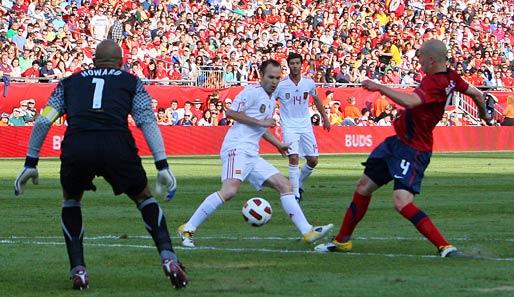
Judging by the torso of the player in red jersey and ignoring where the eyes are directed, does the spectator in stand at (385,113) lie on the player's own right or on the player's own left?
on the player's own right

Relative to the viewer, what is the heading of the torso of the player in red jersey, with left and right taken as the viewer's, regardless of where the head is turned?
facing to the left of the viewer

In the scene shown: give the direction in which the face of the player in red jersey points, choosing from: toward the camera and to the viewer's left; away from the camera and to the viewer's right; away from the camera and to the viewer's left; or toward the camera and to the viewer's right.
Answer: away from the camera and to the viewer's left

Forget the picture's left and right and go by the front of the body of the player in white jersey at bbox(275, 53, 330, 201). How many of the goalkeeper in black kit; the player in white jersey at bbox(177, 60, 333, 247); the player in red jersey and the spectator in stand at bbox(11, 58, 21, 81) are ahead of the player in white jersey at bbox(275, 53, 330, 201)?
3

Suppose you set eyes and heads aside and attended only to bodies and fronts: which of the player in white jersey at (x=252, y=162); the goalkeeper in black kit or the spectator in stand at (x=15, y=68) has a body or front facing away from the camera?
the goalkeeper in black kit

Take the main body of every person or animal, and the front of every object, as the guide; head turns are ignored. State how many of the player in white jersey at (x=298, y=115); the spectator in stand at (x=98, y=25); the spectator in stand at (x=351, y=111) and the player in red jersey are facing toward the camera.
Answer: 3

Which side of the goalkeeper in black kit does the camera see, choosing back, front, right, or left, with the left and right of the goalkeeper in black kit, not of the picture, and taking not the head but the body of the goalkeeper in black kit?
back

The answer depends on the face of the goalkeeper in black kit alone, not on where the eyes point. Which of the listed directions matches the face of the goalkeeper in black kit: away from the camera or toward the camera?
away from the camera
